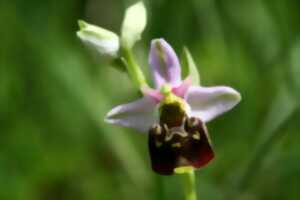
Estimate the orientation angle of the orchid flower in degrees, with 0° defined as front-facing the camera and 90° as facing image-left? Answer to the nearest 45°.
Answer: approximately 0°
